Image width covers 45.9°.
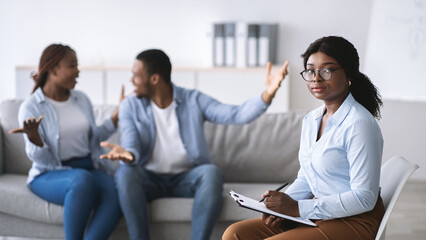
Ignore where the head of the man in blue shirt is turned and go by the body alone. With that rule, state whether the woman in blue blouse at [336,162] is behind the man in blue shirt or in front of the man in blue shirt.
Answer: in front

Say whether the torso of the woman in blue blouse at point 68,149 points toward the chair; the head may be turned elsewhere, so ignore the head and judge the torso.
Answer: yes

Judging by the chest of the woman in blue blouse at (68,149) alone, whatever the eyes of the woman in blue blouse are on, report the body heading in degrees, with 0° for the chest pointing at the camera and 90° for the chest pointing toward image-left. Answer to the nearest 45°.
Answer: approximately 315°

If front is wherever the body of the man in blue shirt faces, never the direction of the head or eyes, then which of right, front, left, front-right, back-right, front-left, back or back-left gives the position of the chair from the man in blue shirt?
front-left

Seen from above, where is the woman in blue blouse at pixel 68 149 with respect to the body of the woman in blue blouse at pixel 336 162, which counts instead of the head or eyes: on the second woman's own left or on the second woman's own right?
on the second woman's own right

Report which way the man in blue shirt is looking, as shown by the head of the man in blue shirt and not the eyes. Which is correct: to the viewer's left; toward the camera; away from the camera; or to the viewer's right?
to the viewer's left
